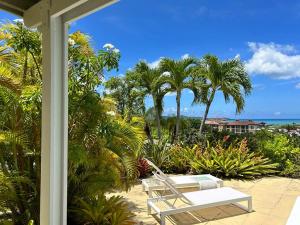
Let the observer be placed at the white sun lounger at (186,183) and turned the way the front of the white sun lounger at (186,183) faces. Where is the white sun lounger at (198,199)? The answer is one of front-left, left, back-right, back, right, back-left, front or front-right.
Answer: right

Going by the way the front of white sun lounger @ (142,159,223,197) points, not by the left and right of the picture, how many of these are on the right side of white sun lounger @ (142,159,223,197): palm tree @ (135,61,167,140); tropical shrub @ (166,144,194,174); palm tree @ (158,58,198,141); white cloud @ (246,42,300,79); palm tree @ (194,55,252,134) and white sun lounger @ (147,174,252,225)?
1

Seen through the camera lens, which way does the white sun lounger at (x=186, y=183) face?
facing to the right of the viewer

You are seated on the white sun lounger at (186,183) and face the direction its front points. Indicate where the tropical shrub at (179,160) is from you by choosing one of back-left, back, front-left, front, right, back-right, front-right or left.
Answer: left

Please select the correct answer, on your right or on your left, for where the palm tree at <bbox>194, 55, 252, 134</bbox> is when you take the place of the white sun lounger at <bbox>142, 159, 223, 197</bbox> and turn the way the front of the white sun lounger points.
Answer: on your left

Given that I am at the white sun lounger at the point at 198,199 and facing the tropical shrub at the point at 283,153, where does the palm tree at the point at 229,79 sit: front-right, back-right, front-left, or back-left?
front-left

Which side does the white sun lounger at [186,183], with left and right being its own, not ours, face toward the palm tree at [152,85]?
left

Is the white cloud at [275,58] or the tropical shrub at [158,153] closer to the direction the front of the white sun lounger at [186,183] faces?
the white cloud

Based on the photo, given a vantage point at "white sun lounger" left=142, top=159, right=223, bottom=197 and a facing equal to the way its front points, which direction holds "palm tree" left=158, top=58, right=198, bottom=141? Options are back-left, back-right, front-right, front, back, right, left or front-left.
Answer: left

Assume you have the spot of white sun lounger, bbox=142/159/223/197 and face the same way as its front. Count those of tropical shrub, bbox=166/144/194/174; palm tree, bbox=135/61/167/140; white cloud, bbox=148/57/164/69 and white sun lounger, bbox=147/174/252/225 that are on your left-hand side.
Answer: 3

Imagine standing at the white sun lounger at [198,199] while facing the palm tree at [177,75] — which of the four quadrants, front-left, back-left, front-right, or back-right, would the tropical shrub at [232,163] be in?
front-right

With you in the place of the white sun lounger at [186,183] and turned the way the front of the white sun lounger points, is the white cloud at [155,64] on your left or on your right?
on your left

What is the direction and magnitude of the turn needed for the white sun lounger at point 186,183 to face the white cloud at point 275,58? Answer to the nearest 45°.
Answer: approximately 90° to its left

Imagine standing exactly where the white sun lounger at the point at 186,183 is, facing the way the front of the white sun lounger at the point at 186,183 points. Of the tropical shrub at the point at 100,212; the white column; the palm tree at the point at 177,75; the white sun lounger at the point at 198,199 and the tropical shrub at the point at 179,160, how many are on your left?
2

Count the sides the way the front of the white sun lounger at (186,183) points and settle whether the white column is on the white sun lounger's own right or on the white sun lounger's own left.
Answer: on the white sun lounger's own right

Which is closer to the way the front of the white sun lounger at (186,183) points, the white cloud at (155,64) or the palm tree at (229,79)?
the palm tree

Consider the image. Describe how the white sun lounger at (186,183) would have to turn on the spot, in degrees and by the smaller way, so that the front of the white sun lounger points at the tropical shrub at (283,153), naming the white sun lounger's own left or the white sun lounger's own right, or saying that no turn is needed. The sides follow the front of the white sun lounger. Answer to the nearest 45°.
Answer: approximately 45° to the white sun lounger's own left
